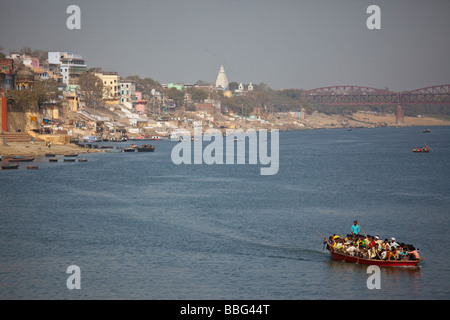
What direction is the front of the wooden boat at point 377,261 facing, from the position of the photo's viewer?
facing to the right of the viewer
